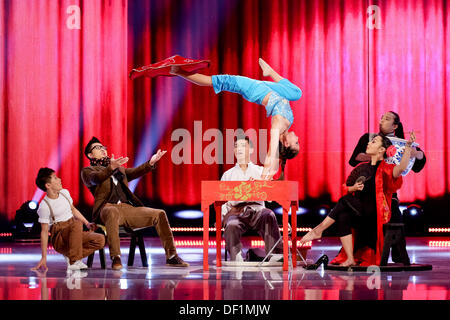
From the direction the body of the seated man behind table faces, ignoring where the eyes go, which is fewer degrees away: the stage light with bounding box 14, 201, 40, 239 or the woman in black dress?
the woman in black dress

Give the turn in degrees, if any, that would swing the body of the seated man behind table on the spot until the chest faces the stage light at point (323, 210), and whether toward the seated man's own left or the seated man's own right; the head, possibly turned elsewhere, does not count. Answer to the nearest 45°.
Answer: approximately 180°

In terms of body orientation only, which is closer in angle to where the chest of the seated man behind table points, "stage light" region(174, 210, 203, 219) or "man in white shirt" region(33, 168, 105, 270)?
the man in white shirt

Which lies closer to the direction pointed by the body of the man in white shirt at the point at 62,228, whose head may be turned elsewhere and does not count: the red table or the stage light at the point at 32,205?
the red table

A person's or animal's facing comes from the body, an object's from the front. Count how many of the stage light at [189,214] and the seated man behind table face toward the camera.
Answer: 2

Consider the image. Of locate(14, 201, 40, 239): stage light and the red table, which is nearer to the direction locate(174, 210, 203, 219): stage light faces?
the red table

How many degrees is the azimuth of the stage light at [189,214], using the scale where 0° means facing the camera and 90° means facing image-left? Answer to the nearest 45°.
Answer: approximately 0°

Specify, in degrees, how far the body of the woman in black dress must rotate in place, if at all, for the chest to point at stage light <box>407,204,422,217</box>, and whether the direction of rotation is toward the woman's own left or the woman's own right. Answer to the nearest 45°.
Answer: approximately 135° to the woman's own right

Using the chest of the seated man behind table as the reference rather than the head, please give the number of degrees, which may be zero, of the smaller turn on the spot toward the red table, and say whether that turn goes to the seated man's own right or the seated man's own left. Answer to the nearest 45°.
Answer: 0° — they already face it

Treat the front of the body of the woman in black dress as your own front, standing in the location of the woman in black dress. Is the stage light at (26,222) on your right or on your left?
on your right

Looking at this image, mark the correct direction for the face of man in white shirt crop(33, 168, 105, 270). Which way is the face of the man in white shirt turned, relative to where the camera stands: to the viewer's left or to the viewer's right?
to the viewer's right
